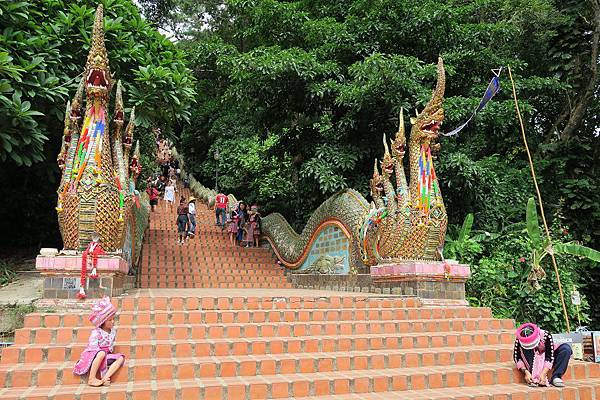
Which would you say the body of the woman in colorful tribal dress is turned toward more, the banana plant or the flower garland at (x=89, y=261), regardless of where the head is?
the flower garland

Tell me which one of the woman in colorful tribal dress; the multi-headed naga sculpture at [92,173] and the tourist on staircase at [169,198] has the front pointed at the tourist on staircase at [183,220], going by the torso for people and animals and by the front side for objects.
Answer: the tourist on staircase at [169,198]

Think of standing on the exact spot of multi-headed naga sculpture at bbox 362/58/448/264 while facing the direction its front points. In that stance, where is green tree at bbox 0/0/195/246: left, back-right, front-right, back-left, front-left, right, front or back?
back-right

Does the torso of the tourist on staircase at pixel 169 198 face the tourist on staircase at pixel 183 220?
yes
